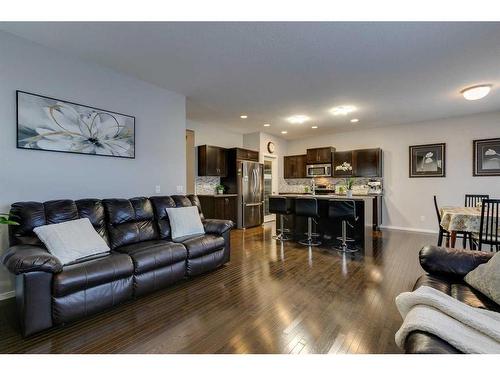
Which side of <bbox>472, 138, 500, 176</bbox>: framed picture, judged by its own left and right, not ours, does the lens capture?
front

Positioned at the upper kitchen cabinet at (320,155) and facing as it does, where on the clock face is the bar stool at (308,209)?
The bar stool is roughly at 12 o'clock from the upper kitchen cabinet.

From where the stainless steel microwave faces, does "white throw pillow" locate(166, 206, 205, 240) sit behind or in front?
in front

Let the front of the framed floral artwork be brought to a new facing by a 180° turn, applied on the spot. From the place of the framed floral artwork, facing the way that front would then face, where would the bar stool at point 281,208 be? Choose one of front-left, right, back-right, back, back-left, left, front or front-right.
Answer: back-right

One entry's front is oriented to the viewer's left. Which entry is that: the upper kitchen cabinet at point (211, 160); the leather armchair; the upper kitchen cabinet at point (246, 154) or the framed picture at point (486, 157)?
the leather armchair

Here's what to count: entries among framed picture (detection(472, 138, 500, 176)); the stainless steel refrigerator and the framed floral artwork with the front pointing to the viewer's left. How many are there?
0

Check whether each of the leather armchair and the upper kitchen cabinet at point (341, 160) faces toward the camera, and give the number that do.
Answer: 1

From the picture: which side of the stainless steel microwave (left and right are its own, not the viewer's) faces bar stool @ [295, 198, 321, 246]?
front

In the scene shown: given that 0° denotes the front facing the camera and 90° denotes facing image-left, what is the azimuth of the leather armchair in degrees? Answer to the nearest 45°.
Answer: approximately 90°

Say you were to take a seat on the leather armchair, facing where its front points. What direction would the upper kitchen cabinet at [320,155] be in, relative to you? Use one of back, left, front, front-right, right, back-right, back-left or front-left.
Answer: front-right

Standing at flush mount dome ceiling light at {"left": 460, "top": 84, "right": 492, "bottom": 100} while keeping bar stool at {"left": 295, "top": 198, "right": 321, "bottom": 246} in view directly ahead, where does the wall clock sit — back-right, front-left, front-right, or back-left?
front-right

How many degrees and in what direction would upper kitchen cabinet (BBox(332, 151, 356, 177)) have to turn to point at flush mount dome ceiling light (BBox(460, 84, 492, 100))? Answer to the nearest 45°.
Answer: approximately 45° to its left

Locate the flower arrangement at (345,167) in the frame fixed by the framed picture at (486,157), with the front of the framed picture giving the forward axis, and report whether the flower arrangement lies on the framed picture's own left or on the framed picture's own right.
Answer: on the framed picture's own right

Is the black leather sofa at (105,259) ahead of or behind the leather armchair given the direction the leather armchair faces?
ahead

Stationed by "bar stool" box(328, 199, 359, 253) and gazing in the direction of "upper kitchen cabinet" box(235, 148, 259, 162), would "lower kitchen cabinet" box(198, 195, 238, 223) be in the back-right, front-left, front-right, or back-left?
front-left

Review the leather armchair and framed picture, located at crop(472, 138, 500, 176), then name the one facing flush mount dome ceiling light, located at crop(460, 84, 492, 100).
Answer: the framed picture

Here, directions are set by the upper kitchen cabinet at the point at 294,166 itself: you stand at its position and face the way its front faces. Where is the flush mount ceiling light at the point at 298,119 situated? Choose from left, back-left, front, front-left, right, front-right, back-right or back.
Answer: front

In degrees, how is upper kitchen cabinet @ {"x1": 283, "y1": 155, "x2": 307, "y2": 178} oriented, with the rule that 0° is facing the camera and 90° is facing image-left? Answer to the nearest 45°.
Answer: approximately 0°

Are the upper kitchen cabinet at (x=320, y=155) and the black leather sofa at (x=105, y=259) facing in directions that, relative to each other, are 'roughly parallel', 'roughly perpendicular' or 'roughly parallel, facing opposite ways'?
roughly perpendicular
